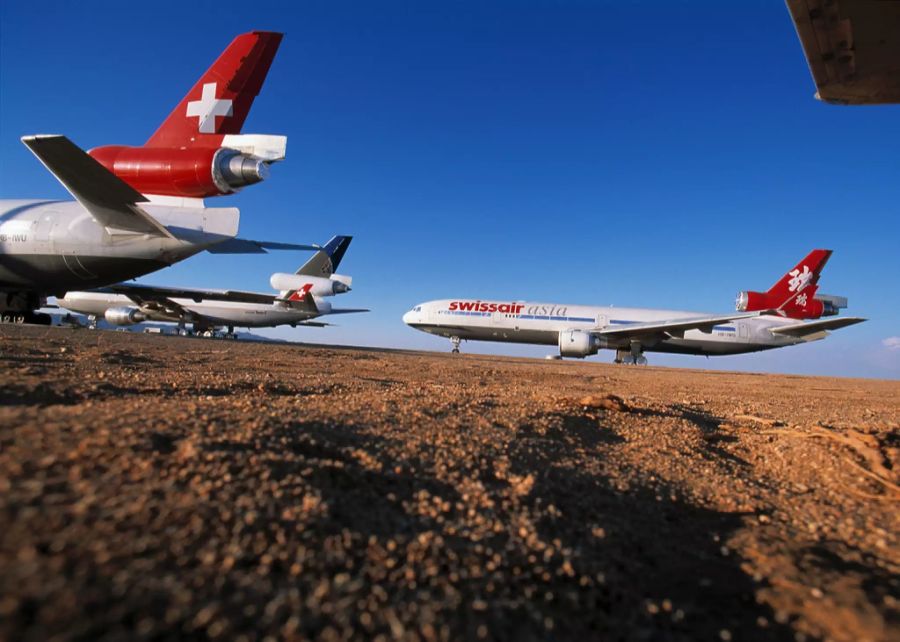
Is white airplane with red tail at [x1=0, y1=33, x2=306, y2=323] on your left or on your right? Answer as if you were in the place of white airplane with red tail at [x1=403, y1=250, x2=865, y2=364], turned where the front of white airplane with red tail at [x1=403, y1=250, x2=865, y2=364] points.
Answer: on your left

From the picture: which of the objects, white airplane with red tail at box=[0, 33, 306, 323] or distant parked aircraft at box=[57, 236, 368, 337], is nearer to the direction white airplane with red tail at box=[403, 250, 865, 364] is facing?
the distant parked aircraft

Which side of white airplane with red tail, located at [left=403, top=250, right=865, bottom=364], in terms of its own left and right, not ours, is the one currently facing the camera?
left

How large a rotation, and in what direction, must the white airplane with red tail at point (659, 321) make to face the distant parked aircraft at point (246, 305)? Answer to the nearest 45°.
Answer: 0° — it already faces it
